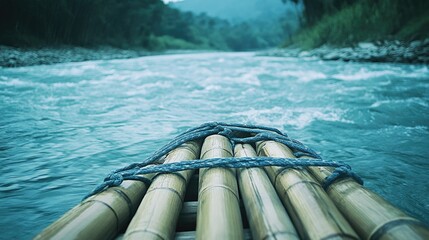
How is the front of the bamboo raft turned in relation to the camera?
facing away from the viewer
